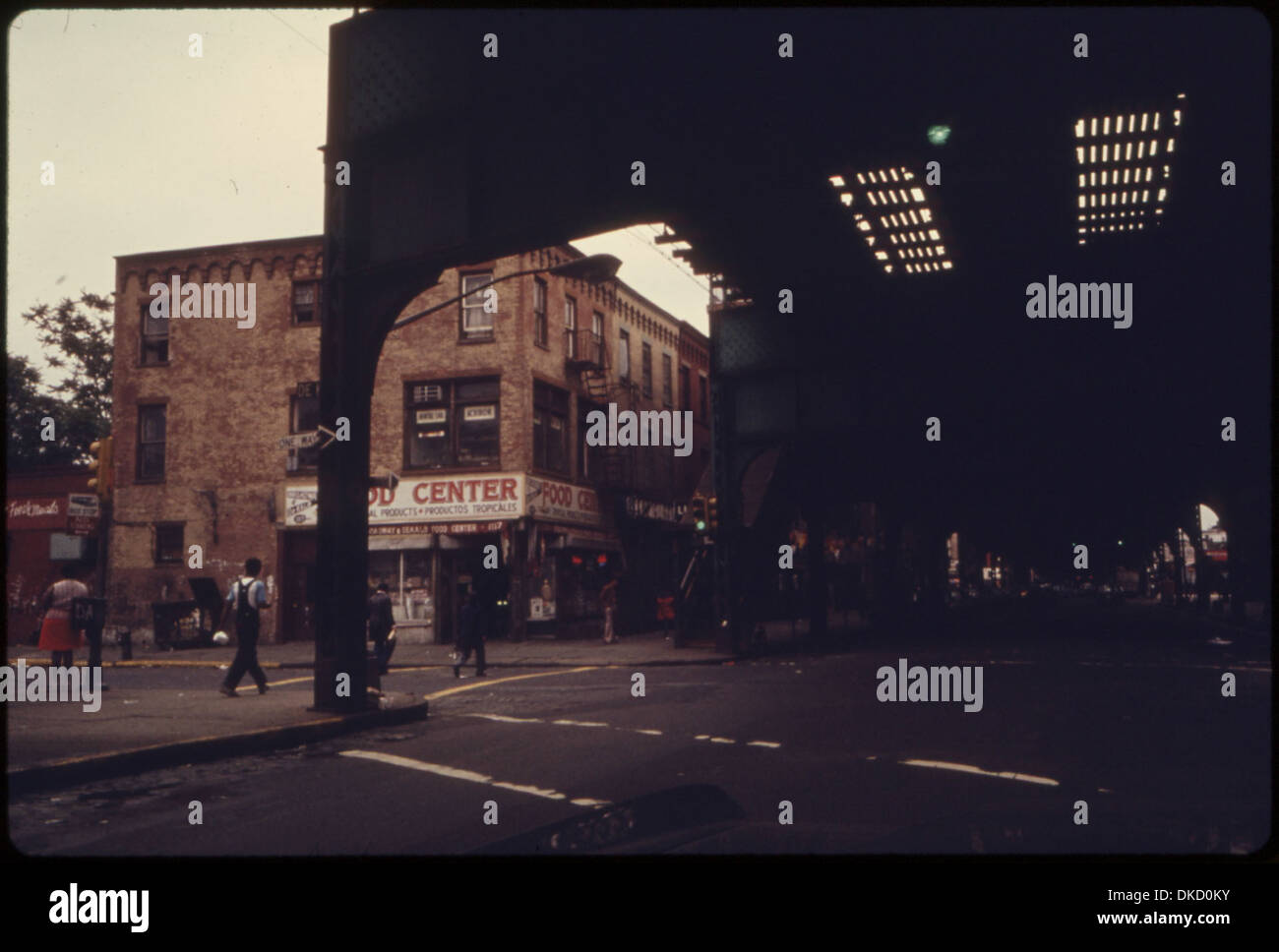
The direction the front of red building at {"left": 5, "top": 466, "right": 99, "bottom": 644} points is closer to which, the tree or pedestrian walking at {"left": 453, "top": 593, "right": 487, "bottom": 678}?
the pedestrian walking

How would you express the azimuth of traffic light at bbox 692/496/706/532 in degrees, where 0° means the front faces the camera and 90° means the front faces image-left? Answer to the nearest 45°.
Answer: approximately 0°

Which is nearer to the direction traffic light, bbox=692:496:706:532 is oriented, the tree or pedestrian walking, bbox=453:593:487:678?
the pedestrian walking
